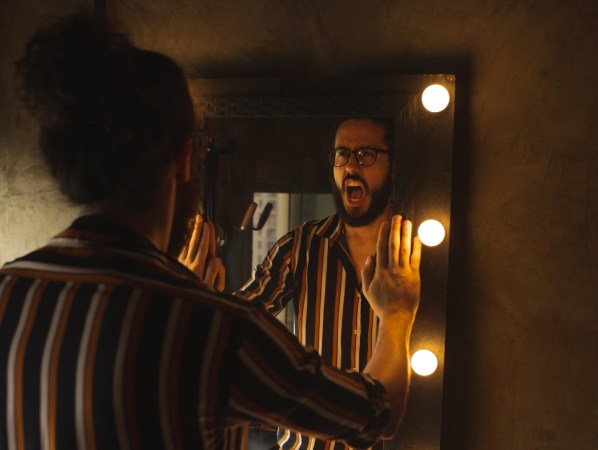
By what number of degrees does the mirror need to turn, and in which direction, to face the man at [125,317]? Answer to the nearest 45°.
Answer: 0° — it already faces them

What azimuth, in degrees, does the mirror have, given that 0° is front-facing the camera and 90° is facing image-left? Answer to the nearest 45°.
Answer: approximately 0°

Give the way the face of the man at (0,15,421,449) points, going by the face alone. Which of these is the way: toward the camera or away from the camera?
away from the camera
